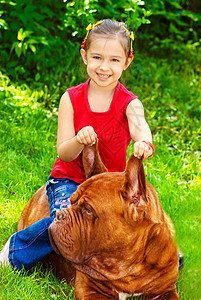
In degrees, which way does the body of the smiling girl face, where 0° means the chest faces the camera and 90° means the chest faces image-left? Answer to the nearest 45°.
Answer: approximately 0°
